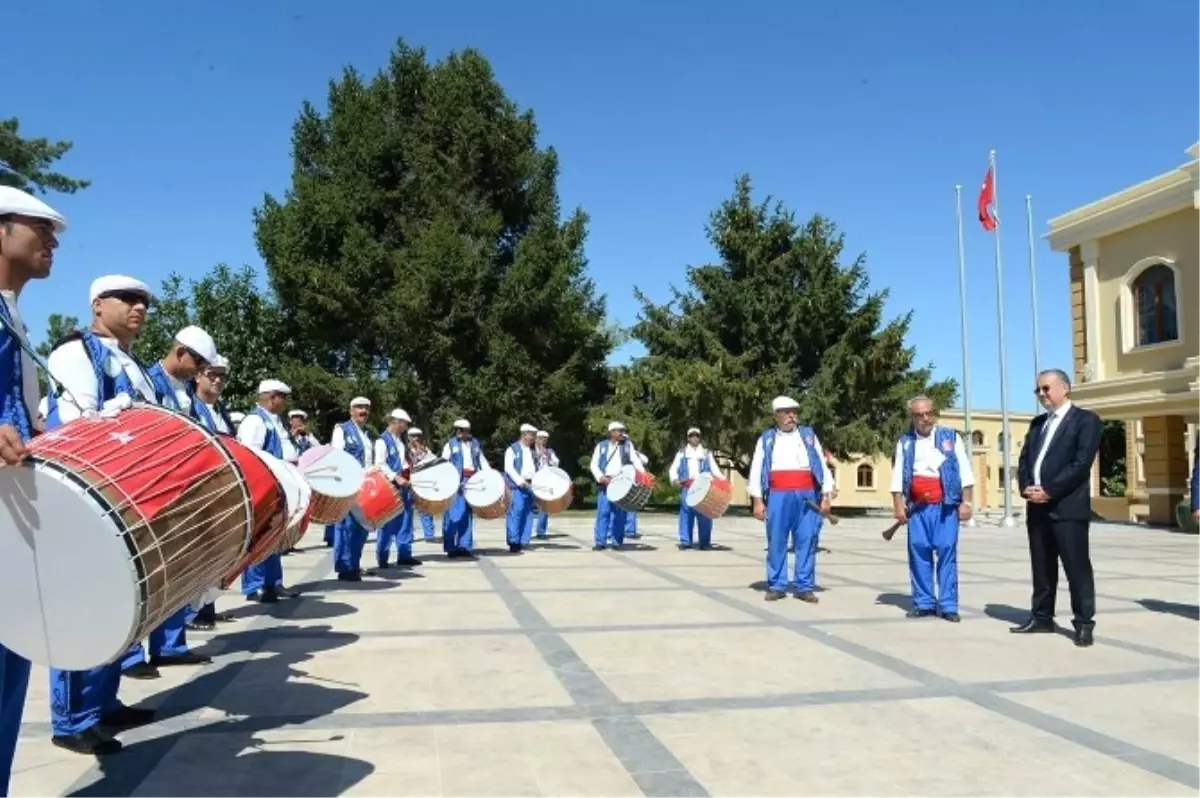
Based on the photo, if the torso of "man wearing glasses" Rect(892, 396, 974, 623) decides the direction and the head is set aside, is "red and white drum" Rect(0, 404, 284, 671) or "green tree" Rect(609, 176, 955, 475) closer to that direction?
the red and white drum

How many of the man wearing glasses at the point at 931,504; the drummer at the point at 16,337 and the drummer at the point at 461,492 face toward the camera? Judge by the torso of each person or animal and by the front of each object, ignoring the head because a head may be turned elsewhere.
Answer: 2

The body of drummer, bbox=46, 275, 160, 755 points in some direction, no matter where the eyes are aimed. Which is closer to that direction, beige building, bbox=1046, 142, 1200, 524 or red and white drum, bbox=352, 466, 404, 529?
the beige building

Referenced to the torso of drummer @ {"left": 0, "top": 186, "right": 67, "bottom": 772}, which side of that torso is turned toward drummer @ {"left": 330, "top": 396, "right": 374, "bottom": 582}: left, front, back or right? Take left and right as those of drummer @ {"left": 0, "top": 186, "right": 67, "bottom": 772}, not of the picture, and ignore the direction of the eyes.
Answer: left

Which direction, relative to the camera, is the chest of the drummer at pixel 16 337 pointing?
to the viewer's right

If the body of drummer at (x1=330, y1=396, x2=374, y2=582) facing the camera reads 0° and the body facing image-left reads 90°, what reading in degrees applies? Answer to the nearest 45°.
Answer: approximately 315°

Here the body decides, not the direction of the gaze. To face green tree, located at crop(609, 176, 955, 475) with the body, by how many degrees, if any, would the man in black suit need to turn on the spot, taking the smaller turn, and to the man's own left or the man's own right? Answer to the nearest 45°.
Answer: approximately 135° to the man's own right

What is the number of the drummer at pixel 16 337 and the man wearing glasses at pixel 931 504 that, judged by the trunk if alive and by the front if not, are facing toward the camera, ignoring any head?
1

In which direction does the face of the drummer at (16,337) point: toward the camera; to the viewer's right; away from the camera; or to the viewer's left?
to the viewer's right

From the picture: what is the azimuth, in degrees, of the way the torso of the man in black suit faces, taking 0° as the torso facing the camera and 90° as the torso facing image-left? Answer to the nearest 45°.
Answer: approximately 45°

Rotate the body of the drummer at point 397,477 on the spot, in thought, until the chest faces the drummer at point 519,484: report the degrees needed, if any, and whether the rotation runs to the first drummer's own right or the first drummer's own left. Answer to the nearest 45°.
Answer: approximately 90° to the first drummer's own left
